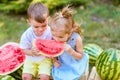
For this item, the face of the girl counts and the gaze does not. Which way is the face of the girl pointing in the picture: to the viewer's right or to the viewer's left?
to the viewer's left

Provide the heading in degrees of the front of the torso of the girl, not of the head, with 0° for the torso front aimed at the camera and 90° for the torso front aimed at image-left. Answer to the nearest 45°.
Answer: approximately 45°

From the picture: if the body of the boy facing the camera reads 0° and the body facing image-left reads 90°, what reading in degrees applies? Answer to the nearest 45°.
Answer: approximately 0°

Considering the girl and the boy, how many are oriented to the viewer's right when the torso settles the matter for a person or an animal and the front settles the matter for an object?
0

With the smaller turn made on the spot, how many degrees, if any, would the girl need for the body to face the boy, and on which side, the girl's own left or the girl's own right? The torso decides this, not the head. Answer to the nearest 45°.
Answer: approximately 45° to the girl's own right

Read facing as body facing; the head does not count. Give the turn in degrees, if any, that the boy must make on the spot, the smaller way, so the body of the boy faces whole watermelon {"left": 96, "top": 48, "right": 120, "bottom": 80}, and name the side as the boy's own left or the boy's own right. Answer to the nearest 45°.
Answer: approximately 90° to the boy's own left
